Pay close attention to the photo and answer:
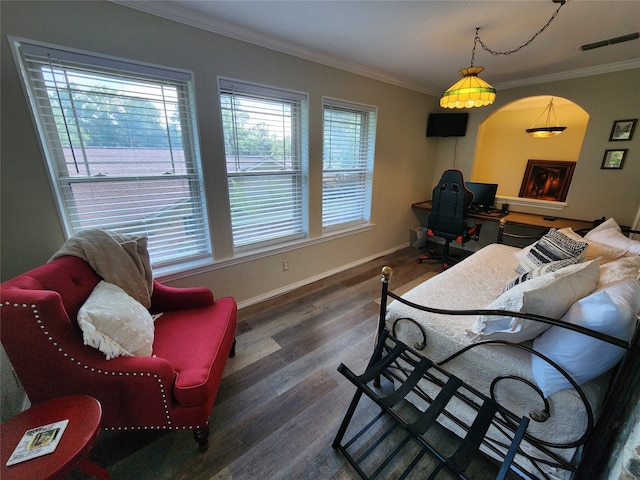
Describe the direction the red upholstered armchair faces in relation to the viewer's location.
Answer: facing to the right of the viewer

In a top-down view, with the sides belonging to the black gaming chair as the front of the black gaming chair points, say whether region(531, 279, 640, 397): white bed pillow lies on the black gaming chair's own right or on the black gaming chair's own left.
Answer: on the black gaming chair's own right

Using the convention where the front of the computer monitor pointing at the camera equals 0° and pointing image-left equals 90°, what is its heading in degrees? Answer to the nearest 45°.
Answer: approximately 0°

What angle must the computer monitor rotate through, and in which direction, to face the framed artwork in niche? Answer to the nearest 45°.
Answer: approximately 135° to its left

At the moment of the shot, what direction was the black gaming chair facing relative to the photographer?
facing away from the viewer and to the right of the viewer

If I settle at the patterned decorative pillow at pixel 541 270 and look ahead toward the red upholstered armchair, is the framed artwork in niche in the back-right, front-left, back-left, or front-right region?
back-right

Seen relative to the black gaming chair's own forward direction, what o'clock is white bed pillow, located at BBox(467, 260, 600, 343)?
The white bed pillow is roughly at 4 o'clock from the black gaming chair.

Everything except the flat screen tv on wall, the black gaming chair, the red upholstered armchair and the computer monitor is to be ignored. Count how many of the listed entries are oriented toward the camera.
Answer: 2

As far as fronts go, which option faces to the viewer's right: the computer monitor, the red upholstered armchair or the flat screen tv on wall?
the red upholstered armchair
